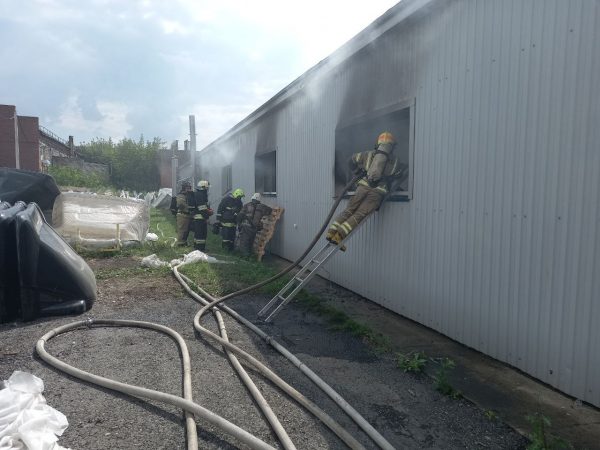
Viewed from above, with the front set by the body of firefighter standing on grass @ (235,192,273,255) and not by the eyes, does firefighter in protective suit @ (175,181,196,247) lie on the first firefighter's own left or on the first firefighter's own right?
on the first firefighter's own left

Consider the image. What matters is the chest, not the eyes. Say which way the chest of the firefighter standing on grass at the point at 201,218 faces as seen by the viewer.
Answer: to the viewer's right

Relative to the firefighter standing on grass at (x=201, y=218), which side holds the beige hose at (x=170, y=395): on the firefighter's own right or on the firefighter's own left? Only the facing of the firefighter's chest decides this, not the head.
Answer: on the firefighter's own right

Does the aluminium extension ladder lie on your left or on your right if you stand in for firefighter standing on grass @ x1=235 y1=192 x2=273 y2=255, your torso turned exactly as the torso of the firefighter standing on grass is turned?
on your right

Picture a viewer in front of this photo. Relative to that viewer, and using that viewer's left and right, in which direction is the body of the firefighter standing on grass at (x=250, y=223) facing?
facing away from the viewer and to the right of the viewer

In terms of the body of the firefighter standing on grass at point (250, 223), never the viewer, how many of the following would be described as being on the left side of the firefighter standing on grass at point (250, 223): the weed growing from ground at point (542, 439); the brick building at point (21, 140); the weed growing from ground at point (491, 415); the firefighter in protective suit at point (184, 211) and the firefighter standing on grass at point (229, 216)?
3

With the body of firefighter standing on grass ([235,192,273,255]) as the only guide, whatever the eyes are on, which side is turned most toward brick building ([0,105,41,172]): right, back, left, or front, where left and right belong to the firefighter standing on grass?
left

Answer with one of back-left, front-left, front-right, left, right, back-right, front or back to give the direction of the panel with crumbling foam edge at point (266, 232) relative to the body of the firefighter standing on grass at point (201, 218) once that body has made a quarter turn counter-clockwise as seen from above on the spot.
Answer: back-right

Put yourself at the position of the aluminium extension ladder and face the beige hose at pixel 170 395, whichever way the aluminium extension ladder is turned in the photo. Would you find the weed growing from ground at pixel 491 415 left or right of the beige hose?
left

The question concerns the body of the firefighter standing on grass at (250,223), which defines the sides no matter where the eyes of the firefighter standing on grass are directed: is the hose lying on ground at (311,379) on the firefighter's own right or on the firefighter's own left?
on the firefighter's own right

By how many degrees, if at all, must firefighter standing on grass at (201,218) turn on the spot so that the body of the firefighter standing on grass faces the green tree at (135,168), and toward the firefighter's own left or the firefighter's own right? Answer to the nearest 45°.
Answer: approximately 90° to the firefighter's own left

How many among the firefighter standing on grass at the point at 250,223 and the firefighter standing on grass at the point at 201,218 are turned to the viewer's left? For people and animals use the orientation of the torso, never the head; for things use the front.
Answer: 0
